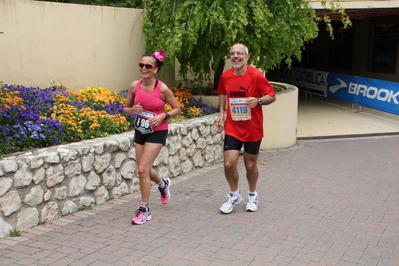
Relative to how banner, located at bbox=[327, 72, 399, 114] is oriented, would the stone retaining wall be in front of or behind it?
in front

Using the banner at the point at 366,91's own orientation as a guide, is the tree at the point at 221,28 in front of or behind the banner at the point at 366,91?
in front

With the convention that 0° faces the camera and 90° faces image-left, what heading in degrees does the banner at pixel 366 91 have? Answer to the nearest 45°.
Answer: approximately 45°

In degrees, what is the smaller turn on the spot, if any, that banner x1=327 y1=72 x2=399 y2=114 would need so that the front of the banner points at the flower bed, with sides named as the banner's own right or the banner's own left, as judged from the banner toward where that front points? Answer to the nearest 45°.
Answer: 0° — it already faces it
